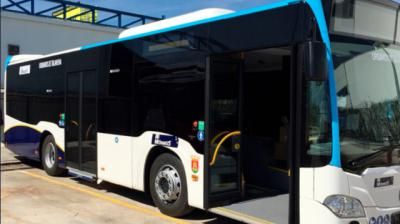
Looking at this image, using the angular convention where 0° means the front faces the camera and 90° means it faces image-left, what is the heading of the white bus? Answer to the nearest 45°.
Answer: approximately 315°
